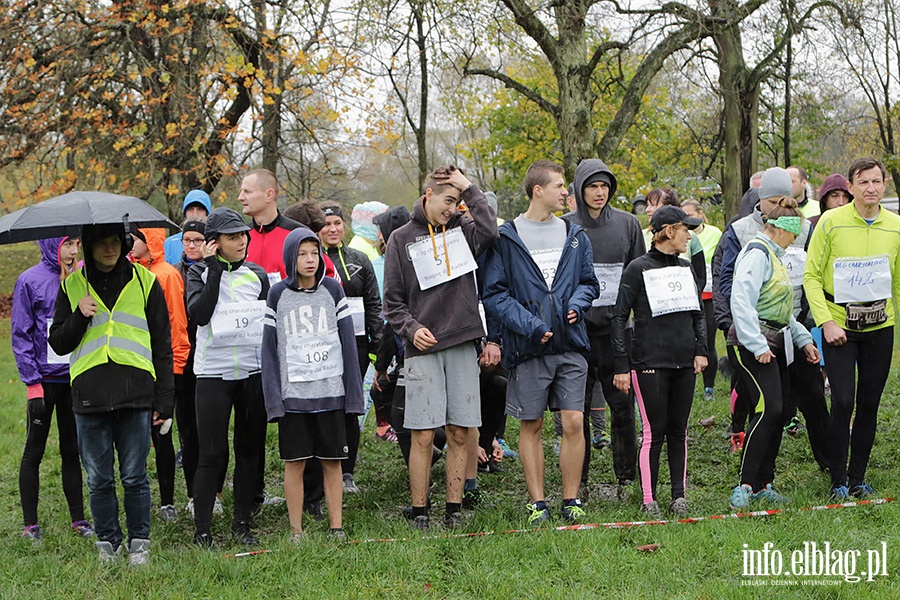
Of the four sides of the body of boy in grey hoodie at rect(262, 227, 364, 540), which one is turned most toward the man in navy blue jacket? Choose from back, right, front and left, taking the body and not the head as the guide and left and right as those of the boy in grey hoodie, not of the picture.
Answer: left

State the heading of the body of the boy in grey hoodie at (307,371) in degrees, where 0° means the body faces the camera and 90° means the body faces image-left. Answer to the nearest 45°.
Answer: approximately 0°

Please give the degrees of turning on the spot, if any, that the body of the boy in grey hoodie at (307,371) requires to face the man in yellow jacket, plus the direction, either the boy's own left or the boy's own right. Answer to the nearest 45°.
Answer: approximately 90° to the boy's own left
